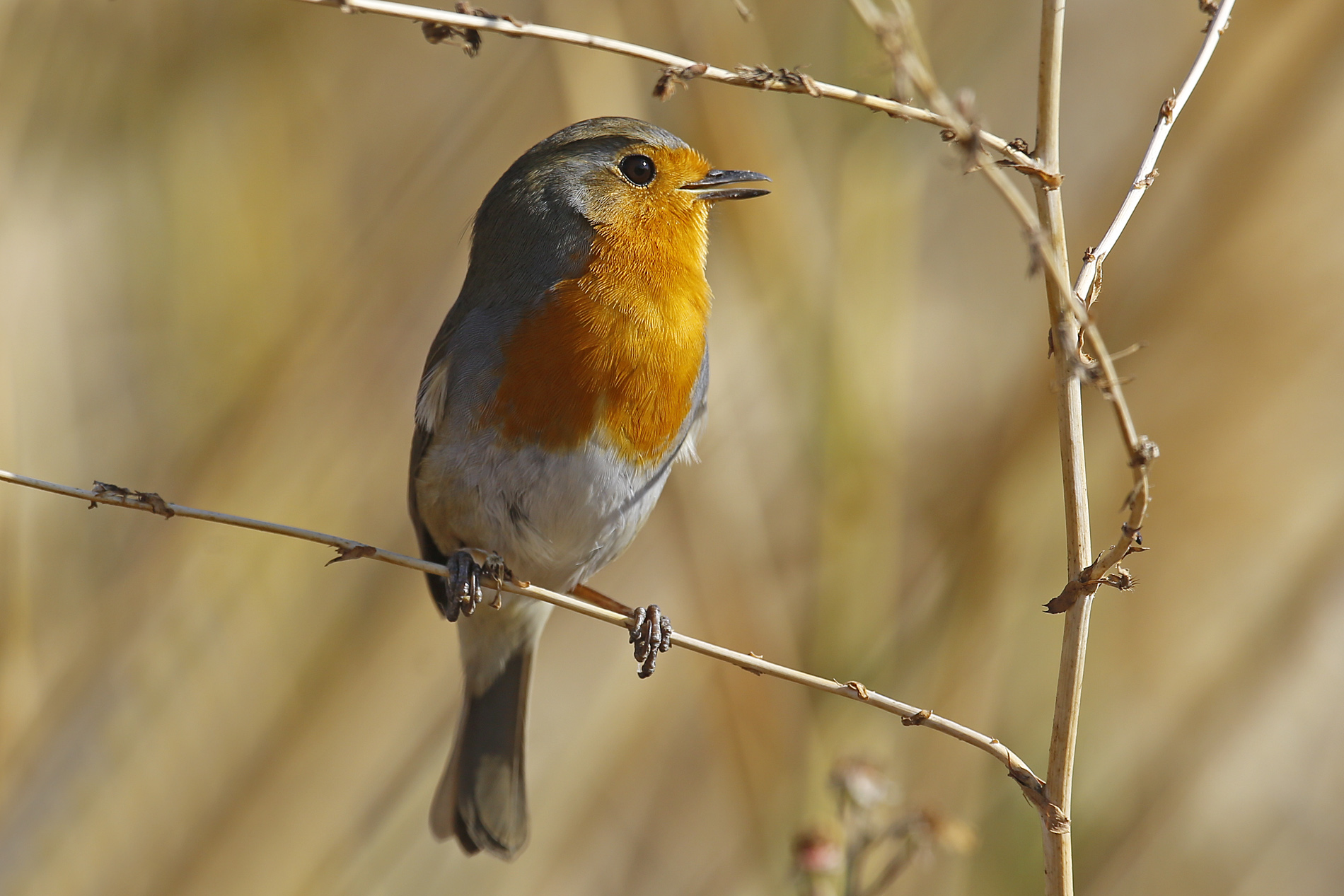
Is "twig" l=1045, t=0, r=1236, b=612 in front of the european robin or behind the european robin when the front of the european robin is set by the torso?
in front

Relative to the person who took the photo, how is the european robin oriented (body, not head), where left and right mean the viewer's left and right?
facing the viewer and to the right of the viewer

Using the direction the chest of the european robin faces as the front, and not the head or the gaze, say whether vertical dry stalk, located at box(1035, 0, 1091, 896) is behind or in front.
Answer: in front
